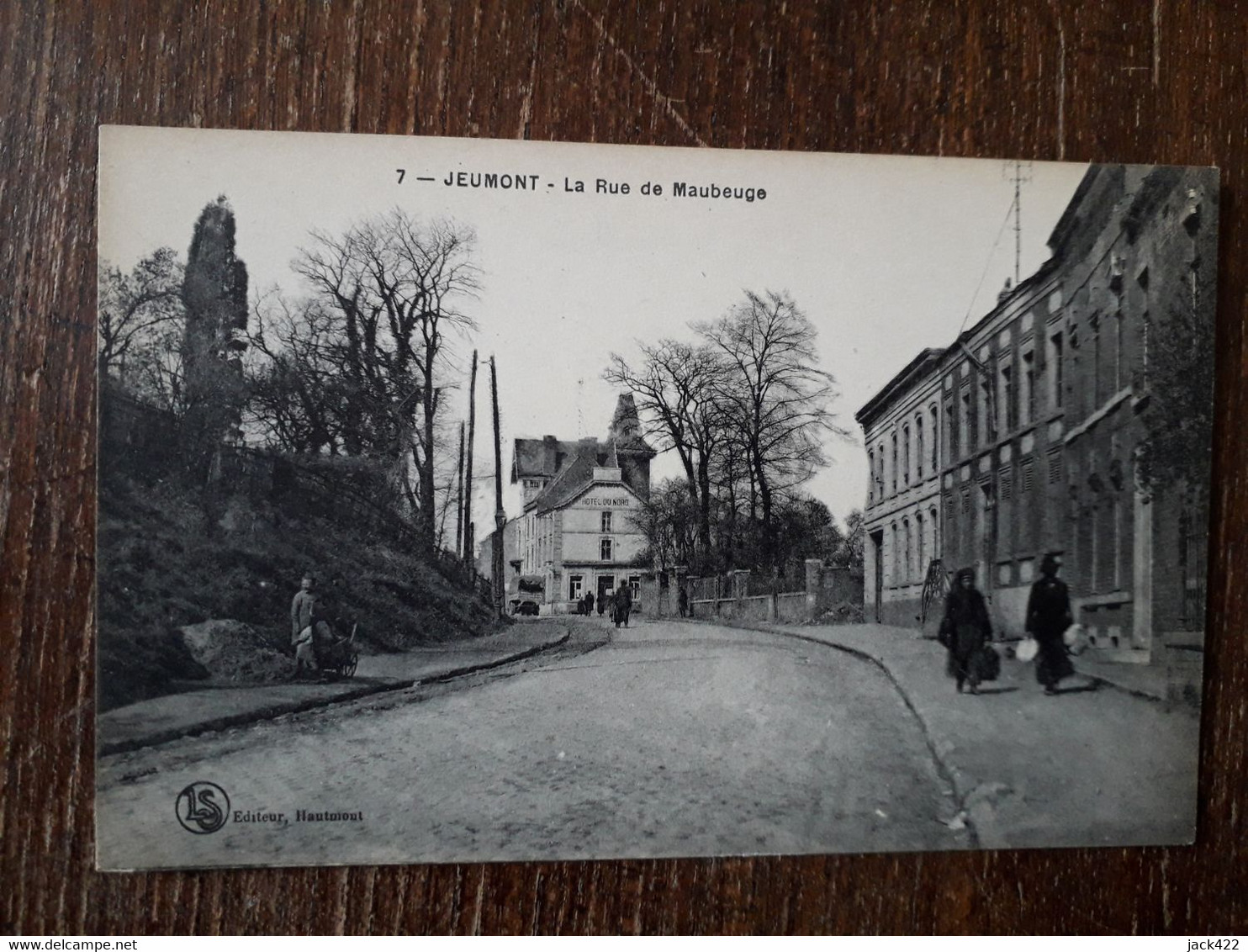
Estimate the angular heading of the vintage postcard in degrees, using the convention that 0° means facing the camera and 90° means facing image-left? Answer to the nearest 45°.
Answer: approximately 0°
